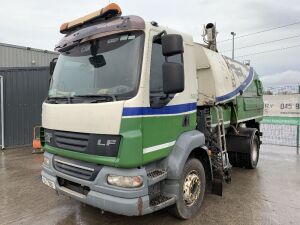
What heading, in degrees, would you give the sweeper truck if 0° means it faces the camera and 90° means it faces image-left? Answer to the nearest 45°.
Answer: approximately 45°

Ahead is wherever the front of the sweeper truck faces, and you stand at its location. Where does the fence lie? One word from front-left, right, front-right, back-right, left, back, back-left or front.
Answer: back
